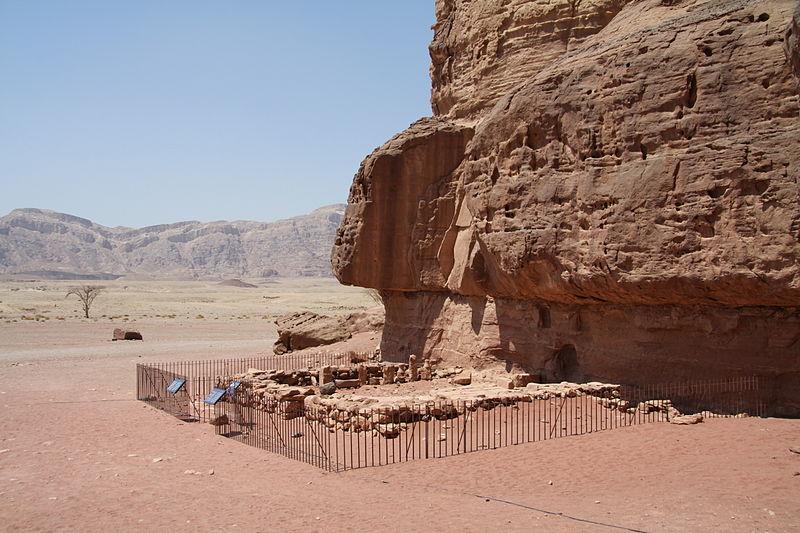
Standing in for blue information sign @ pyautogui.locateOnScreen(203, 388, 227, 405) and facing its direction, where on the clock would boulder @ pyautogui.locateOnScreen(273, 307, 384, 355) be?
The boulder is roughly at 5 o'clock from the blue information sign.

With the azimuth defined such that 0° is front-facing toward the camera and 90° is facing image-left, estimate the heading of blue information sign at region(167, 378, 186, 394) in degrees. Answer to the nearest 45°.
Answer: approximately 45°

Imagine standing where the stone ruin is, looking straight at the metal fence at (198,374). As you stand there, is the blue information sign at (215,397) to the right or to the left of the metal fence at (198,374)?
left

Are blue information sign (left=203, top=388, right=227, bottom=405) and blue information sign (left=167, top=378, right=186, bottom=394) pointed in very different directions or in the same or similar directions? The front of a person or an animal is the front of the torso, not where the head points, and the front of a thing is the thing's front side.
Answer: same or similar directions

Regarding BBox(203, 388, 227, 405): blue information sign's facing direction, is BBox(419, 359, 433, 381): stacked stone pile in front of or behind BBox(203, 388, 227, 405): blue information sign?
behind

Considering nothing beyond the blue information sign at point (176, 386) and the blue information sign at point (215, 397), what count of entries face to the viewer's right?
0

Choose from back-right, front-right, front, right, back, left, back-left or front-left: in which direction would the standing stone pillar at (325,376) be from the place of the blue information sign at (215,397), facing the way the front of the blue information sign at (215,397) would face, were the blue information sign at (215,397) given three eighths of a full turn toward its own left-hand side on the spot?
front-left

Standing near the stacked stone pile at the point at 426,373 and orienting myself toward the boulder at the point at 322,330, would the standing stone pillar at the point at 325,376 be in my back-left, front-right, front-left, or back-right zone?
front-left

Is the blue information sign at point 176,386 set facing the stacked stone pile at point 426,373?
no

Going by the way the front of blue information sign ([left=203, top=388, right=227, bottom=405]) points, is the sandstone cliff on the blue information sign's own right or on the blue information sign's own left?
on the blue information sign's own left

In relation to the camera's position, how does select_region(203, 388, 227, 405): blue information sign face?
facing the viewer and to the left of the viewer

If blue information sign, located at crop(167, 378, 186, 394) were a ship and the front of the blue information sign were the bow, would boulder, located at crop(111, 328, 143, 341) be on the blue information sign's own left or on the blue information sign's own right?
on the blue information sign's own right

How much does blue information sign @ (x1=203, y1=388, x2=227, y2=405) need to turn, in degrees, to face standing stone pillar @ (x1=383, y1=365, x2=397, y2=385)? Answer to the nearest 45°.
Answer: approximately 180°

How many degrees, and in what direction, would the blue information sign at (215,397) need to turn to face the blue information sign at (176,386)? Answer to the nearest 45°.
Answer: approximately 90° to its right
